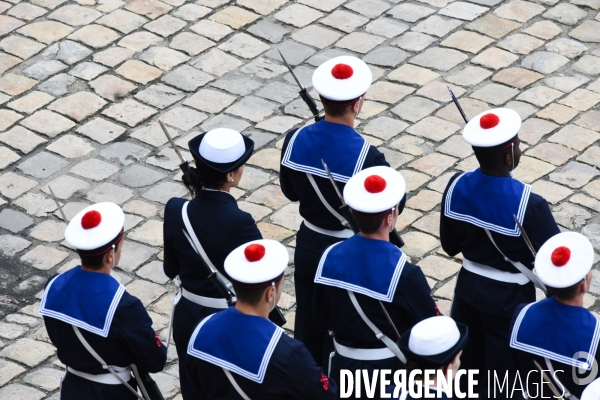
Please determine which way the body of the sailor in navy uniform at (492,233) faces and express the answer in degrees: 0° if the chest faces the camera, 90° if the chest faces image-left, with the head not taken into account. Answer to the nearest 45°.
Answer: approximately 225°

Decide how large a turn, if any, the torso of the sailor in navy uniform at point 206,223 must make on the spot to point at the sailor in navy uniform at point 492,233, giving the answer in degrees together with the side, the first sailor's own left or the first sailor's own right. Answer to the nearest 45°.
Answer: approximately 45° to the first sailor's own right

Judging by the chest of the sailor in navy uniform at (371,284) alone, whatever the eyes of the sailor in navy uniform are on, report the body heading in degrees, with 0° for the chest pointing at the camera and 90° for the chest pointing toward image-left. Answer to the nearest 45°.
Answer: approximately 225°

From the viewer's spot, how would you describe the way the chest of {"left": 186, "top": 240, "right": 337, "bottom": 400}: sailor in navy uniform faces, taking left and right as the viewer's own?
facing away from the viewer and to the right of the viewer

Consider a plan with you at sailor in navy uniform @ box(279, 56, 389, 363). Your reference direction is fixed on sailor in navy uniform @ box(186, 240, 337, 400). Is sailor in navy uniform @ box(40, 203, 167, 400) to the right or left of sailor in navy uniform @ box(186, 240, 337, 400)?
right

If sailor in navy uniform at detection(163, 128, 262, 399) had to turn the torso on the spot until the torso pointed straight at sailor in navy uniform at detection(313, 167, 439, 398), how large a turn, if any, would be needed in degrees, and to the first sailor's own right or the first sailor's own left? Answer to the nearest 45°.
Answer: approximately 90° to the first sailor's own right

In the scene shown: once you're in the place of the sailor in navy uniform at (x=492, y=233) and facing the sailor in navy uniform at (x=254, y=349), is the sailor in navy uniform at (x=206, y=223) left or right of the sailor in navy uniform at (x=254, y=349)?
right

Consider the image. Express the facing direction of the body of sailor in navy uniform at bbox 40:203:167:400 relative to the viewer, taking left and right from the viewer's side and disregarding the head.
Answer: facing away from the viewer and to the right of the viewer

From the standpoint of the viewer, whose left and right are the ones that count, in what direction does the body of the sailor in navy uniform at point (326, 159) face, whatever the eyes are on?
facing away from the viewer and to the right of the viewer

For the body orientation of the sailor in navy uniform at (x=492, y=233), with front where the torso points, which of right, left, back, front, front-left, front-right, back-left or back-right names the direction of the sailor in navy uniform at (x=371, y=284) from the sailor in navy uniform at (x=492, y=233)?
back

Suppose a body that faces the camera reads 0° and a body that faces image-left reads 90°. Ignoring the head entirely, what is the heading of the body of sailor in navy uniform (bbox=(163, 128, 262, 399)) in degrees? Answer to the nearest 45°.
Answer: approximately 225°
